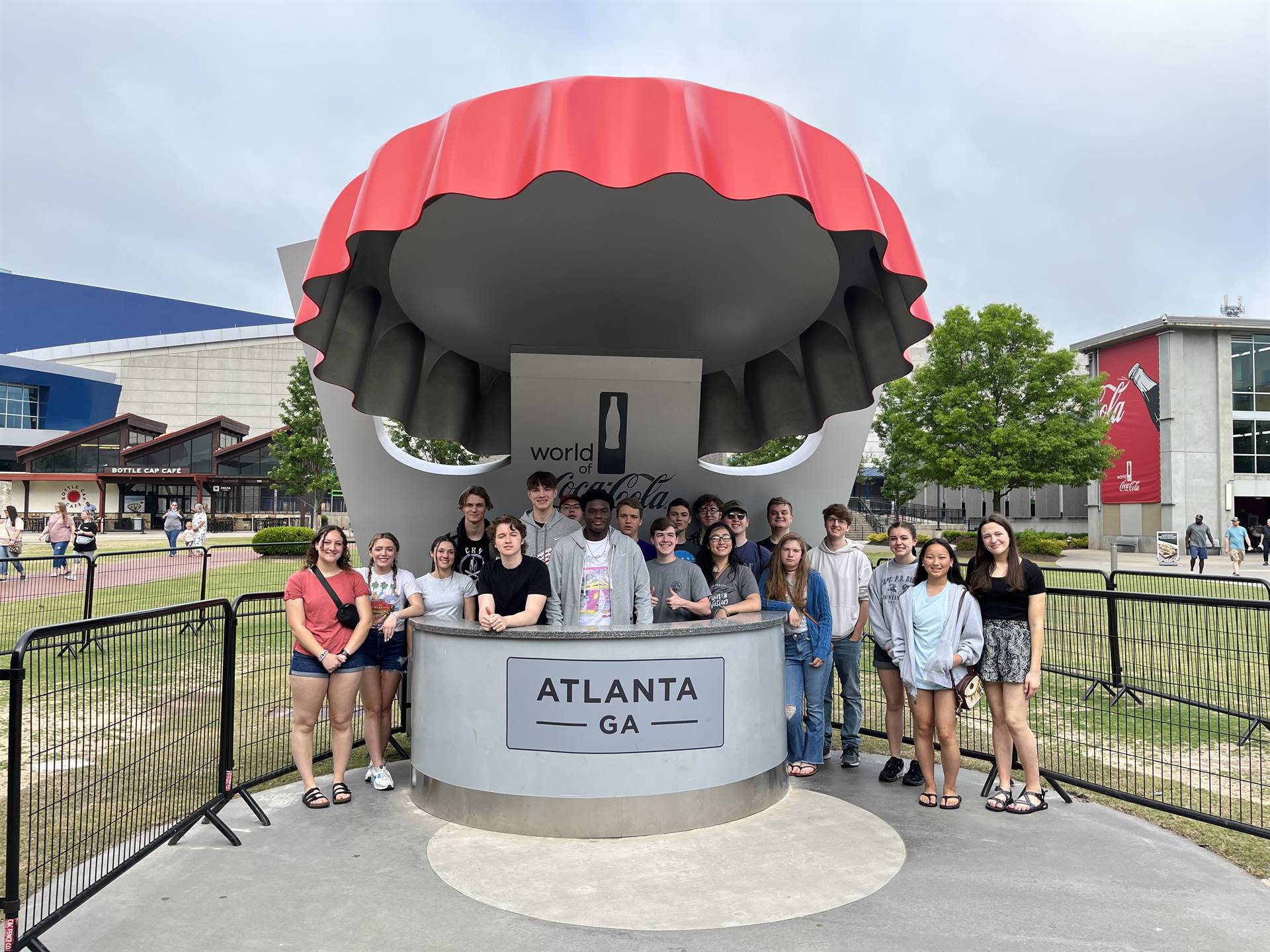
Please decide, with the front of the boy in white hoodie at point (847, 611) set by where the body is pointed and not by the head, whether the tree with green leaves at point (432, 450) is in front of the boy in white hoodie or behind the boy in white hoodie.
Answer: behind

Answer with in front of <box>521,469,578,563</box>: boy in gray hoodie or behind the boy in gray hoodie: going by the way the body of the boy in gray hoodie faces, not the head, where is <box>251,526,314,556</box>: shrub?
behind

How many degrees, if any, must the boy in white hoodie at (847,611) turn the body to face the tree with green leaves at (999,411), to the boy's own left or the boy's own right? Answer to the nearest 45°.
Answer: approximately 180°

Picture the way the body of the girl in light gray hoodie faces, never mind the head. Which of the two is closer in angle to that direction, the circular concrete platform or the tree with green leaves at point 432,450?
the circular concrete platform

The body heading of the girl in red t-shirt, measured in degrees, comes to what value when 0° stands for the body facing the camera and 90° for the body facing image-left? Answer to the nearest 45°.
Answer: approximately 0°

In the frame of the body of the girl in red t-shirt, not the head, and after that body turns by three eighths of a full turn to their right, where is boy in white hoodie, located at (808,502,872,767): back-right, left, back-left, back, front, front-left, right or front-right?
back-right

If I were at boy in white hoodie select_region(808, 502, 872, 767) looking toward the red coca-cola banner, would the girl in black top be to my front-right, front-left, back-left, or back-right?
back-right

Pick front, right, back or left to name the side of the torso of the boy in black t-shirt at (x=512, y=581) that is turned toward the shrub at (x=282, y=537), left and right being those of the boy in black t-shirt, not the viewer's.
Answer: back
